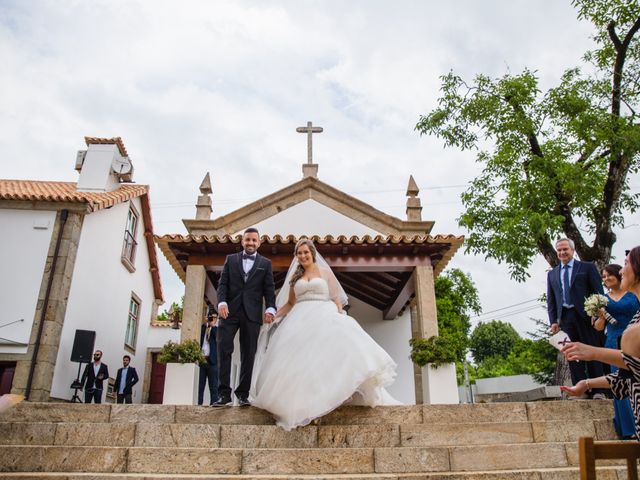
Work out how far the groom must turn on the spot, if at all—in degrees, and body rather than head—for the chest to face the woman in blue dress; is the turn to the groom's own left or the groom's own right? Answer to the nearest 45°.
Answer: approximately 90° to the groom's own left

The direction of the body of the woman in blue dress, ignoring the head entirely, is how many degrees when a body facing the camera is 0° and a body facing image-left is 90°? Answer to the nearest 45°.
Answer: approximately 45°

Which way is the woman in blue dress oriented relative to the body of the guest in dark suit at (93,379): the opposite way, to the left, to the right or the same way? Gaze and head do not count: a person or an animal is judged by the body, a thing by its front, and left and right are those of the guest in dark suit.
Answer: to the right

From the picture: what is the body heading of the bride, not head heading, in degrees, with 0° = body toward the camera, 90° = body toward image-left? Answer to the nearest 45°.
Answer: approximately 0°
